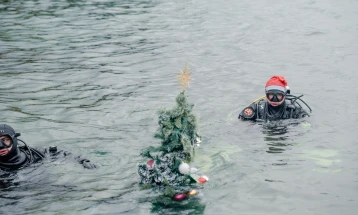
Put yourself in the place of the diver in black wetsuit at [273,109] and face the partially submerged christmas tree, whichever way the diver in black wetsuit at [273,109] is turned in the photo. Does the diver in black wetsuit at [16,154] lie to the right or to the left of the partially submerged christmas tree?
right

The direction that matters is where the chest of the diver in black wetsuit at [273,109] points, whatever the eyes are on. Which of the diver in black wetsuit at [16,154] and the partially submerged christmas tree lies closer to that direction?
the partially submerged christmas tree

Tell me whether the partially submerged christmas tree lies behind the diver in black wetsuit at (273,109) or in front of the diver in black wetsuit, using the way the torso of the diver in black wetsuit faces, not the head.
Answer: in front

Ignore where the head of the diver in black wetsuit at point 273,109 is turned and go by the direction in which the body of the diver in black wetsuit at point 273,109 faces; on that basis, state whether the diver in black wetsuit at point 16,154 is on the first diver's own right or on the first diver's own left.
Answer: on the first diver's own right

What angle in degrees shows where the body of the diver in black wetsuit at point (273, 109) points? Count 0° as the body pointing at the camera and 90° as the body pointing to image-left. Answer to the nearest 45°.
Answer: approximately 0°

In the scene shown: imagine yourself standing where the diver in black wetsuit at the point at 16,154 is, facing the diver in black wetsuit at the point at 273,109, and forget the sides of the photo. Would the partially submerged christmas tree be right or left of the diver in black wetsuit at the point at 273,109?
right
